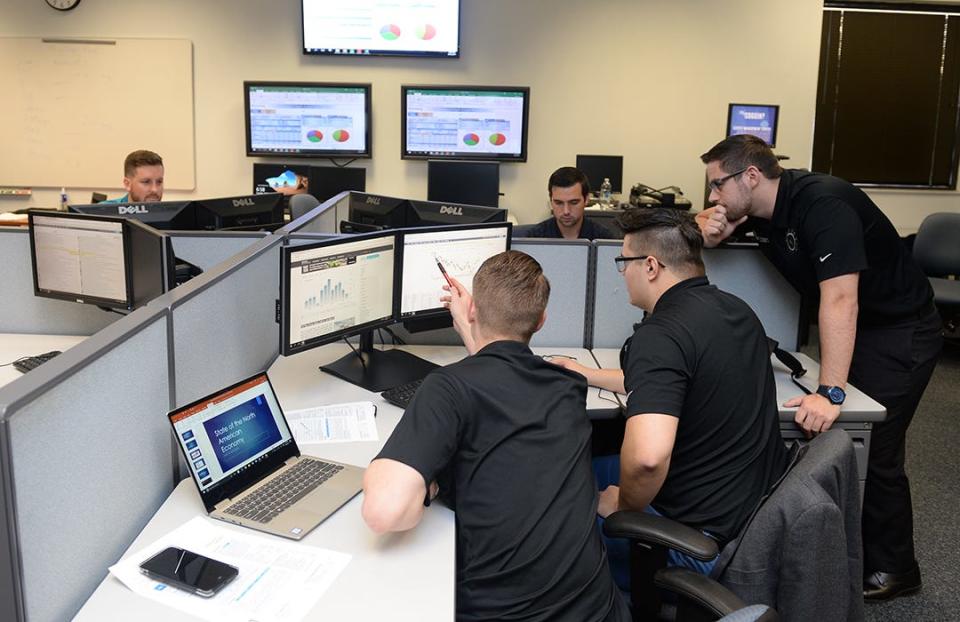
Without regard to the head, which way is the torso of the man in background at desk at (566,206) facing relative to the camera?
toward the camera

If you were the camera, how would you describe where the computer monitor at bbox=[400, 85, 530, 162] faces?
facing the viewer

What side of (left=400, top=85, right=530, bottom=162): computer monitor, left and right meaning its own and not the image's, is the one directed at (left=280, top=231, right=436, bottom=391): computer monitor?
front

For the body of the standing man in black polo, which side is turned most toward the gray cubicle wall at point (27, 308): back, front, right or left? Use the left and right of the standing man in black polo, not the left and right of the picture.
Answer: front

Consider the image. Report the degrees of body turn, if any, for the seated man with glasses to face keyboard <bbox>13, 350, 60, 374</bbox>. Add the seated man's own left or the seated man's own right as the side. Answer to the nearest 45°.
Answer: approximately 45° to the seated man's own left

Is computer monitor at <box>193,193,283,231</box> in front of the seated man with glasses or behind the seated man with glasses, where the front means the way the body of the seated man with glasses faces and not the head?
in front

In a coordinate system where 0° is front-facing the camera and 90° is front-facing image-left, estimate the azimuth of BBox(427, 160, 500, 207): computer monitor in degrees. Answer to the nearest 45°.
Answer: approximately 0°

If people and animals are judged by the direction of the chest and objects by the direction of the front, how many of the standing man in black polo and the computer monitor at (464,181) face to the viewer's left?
1

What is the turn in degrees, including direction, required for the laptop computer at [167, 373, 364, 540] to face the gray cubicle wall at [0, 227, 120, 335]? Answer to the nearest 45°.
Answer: approximately 180°

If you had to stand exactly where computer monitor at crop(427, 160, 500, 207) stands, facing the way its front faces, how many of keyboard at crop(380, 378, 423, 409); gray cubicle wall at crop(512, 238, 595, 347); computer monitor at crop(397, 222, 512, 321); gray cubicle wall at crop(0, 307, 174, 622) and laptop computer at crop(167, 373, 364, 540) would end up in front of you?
5

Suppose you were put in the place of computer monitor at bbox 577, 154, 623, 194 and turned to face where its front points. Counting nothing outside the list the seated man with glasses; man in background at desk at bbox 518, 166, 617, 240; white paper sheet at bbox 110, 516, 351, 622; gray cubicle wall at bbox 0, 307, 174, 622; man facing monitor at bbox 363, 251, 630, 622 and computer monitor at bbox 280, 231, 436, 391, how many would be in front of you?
6

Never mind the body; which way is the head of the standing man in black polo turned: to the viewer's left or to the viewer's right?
to the viewer's left

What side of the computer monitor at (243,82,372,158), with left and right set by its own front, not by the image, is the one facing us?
front

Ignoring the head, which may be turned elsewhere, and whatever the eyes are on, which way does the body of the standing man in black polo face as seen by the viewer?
to the viewer's left

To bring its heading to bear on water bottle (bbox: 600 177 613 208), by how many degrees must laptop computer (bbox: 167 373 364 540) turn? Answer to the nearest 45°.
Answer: approximately 90° to its left
